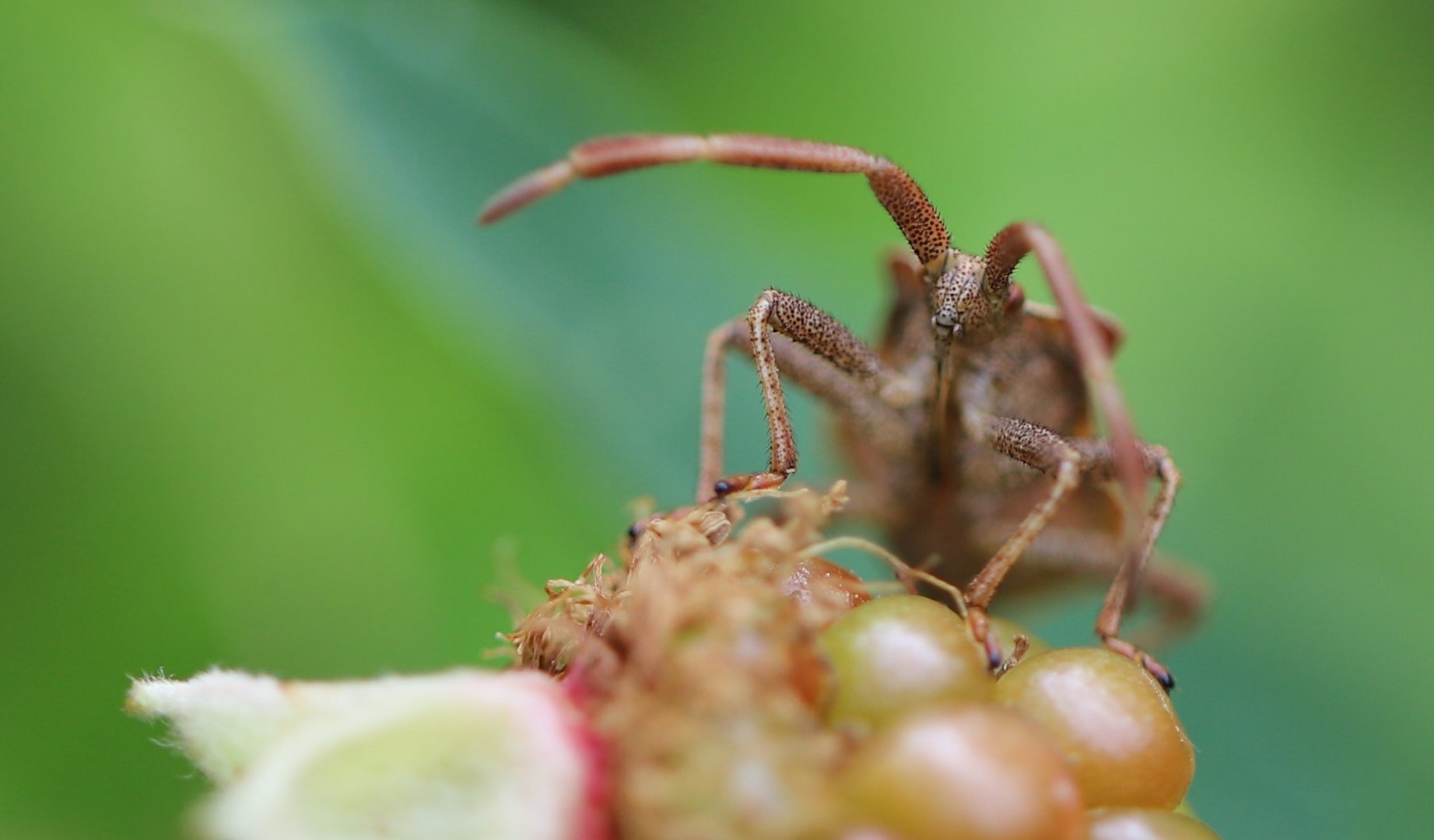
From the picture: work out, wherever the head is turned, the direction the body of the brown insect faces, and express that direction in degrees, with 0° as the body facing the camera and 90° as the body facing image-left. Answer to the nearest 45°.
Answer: approximately 0°
